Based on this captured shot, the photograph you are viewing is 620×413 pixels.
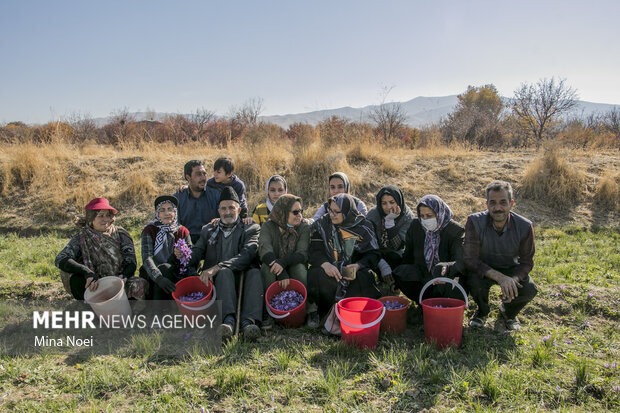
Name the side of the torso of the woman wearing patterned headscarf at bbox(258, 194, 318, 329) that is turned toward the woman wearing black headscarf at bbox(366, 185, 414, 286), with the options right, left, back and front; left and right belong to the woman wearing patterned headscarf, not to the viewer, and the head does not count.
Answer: left

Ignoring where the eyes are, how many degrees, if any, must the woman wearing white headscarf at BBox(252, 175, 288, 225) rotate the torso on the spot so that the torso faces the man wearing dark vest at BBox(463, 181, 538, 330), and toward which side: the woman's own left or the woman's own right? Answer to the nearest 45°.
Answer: approximately 45° to the woman's own left

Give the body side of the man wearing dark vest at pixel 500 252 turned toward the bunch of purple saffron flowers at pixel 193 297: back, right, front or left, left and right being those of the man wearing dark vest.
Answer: right

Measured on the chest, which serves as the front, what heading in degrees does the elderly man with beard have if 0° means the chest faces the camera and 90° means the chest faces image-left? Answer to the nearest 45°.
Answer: approximately 0°

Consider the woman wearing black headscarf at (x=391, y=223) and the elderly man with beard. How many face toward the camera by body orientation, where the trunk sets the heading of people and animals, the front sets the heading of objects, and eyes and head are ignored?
2

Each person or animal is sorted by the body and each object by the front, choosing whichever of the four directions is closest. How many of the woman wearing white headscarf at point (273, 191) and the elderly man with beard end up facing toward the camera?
2

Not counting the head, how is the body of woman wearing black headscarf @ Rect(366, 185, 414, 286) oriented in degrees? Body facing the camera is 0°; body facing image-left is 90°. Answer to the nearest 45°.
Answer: approximately 0°

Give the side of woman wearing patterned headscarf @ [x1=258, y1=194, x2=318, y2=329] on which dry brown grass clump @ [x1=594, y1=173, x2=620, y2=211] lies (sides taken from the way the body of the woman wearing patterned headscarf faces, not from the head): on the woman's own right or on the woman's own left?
on the woman's own left

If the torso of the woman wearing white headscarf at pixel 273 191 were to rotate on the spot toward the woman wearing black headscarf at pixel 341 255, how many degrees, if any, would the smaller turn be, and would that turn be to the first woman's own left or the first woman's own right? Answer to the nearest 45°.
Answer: approximately 45° to the first woman's own left

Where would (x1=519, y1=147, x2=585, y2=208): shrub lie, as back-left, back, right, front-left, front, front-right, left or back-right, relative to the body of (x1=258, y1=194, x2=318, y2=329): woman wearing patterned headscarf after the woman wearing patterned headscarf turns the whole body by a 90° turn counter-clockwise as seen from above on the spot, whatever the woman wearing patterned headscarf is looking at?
front-left
